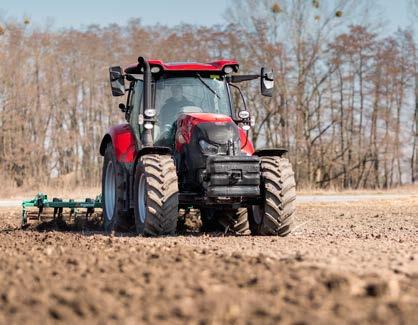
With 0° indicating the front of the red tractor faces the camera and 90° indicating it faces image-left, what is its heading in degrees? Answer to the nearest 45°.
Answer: approximately 315°
